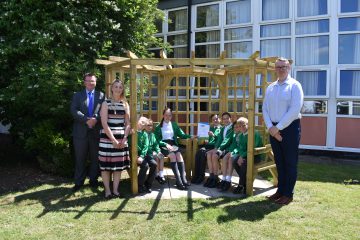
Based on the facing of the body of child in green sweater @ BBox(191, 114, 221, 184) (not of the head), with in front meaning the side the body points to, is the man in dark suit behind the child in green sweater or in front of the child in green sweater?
in front

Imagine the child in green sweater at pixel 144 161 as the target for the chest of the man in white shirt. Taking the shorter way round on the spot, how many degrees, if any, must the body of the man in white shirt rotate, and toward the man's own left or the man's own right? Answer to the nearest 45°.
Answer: approximately 45° to the man's own right

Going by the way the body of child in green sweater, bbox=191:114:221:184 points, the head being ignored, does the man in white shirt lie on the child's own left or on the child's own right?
on the child's own left

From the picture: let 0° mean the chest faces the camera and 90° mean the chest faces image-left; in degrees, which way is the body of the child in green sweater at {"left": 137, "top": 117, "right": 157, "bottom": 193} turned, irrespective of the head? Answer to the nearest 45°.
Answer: approximately 315°

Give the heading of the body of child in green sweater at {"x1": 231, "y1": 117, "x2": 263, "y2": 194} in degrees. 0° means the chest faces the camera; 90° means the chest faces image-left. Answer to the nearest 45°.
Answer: approximately 45°

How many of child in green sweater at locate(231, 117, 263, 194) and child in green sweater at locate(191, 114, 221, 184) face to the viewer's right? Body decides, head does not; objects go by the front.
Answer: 0

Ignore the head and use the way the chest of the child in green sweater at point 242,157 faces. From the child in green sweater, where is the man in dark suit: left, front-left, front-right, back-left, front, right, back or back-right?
front-right
